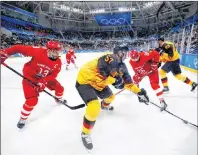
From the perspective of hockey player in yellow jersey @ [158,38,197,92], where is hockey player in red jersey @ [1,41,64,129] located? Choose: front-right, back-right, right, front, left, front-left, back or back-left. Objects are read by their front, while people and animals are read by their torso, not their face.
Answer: front-left

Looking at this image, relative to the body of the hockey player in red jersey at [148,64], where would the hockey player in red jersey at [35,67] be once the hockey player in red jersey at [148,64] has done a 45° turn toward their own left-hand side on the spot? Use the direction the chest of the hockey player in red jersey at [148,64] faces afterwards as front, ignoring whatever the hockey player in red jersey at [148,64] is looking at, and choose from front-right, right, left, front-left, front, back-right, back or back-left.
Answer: front-right

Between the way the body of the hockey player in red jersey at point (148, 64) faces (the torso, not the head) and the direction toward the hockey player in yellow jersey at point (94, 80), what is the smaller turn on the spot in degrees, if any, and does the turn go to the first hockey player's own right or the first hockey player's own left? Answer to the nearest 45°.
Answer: approximately 45° to the first hockey player's own left

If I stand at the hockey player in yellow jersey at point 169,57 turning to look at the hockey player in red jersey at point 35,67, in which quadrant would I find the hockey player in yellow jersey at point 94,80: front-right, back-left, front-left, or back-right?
front-left

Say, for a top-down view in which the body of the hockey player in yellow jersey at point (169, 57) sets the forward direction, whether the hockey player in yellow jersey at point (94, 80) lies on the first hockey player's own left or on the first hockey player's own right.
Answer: on the first hockey player's own left

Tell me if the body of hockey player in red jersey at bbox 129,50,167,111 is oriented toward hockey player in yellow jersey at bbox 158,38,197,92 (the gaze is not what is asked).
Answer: no

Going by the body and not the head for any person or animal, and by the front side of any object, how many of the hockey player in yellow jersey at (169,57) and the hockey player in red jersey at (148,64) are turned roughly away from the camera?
0

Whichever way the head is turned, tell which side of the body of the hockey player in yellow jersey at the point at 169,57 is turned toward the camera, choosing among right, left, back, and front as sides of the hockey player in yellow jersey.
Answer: left
